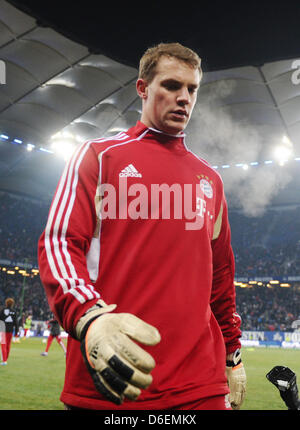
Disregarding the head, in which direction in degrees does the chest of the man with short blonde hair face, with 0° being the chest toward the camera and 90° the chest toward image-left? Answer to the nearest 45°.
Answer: approximately 315°

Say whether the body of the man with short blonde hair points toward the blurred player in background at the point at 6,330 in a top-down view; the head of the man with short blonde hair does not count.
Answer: no
